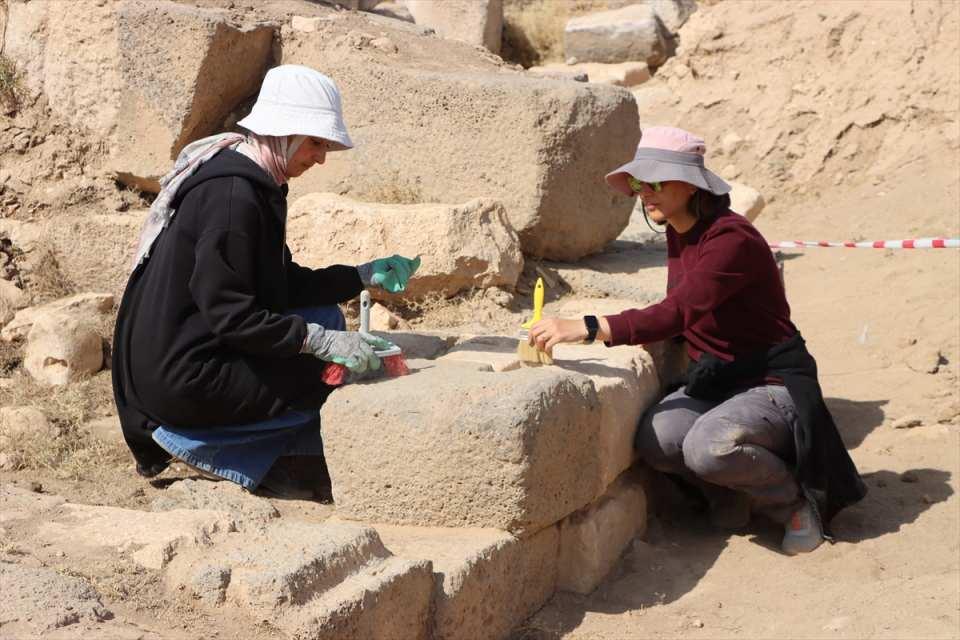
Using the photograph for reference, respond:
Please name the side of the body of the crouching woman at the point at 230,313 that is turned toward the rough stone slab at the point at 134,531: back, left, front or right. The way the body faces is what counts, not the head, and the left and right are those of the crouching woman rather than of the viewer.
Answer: right

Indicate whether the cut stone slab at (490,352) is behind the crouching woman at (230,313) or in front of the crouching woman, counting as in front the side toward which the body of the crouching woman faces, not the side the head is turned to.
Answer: in front

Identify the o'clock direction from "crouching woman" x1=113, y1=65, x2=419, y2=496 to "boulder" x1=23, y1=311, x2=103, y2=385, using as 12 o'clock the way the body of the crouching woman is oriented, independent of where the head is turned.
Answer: The boulder is roughly at 8 o'clock from the crouching woman.

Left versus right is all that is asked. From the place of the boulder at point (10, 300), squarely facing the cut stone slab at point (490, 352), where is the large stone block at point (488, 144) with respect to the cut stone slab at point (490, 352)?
left

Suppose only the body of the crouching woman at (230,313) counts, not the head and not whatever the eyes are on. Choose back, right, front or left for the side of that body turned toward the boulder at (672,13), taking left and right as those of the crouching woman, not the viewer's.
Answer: left

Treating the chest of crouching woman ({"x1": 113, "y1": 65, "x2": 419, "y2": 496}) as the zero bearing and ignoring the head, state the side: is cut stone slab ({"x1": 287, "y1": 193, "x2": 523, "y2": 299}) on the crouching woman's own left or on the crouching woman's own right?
on the crouching woman's own left

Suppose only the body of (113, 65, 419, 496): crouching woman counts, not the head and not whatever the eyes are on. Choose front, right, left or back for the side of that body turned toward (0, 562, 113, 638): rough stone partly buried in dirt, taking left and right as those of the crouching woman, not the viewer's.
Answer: right

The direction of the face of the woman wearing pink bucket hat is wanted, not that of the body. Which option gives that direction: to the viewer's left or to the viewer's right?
to the viewer's left

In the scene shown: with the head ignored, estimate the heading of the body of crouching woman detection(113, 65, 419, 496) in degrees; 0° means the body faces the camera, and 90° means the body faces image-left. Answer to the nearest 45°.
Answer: approximately 270°

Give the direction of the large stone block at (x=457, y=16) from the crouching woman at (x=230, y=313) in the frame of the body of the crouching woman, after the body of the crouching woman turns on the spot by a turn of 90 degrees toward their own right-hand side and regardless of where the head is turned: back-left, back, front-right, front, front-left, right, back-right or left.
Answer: back

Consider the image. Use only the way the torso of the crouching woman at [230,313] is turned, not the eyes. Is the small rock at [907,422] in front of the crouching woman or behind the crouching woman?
in front

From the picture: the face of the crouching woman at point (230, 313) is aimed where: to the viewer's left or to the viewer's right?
to the viewer's right

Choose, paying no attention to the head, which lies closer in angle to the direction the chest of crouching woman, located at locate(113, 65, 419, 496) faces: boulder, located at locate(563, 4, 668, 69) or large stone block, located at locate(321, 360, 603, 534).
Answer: the large stone block

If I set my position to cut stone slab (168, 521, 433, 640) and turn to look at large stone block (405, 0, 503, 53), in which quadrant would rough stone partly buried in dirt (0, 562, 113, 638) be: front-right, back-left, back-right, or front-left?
back-left

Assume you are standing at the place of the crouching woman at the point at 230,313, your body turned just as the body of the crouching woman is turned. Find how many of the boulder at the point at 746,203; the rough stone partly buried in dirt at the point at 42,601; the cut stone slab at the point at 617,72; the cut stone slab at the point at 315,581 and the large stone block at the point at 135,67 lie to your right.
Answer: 2
